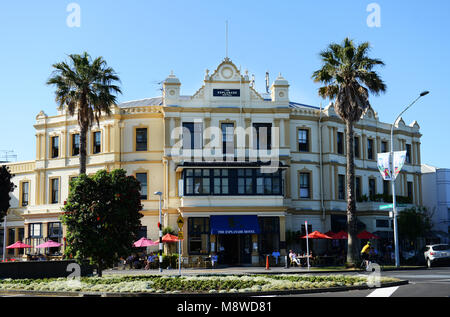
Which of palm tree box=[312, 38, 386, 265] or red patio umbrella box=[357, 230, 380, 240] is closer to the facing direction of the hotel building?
the palm tree

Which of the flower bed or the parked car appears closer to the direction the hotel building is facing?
the flower bed

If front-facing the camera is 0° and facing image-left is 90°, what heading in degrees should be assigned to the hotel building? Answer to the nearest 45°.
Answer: approximately 0°

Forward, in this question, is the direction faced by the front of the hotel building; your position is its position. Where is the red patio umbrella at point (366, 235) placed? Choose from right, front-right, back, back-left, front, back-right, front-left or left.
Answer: left

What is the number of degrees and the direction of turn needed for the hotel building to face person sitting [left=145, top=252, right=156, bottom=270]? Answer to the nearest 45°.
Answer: approximately 45° to its right

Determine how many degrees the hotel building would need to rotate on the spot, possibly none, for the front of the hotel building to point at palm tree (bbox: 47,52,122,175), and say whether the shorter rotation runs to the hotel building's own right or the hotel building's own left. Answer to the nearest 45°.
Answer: approximately 45° to the hotel building's own right

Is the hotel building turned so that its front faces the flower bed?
yes

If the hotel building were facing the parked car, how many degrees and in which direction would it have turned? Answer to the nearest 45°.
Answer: approximately 45° to its left

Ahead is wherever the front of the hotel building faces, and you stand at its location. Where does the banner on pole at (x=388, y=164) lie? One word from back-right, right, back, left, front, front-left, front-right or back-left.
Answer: front-left
